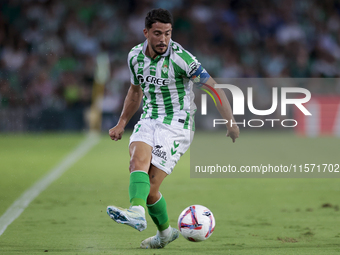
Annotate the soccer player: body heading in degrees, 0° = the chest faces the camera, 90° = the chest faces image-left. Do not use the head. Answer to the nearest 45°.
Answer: approximately 45°
